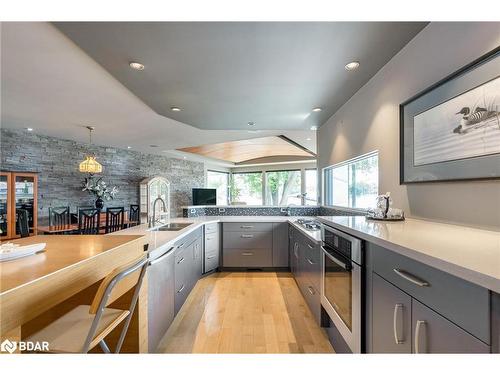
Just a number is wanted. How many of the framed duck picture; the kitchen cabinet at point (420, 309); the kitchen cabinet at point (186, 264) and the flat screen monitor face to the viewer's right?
1

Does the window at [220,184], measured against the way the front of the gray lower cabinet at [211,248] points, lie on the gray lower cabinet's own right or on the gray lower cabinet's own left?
on the gray lower cabinet's own left

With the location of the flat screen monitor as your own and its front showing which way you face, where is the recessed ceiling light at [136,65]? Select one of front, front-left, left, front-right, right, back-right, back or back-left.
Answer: front

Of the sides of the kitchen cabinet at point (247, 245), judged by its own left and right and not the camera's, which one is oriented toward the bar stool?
front

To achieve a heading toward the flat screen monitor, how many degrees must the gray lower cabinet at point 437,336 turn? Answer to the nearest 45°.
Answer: approximately 90° to its right

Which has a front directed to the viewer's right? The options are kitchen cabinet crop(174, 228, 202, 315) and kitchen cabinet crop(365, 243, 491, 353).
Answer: kitchen cabinet crop(174, 228, 202, 315)

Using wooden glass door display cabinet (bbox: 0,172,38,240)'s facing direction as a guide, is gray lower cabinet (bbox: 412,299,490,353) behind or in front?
in front

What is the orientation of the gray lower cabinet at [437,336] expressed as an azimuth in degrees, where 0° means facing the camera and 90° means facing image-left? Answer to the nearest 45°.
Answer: approximately 45°

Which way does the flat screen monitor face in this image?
toward the camera

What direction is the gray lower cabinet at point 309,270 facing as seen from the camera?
to the viewer's left

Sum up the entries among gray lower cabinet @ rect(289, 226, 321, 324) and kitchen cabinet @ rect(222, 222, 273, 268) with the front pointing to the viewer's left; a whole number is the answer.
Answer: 1

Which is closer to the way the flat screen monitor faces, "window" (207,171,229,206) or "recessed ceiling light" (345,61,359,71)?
the recessed ceiling light

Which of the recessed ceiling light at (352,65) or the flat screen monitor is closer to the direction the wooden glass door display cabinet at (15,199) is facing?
the recessed ceiling light
